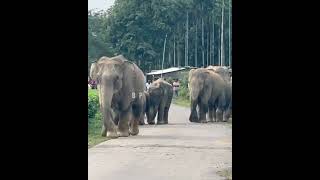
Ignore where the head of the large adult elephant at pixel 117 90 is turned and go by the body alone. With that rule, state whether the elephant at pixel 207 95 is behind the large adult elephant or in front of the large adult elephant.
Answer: behind

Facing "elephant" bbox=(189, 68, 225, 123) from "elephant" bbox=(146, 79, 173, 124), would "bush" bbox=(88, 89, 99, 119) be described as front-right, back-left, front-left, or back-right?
back-right

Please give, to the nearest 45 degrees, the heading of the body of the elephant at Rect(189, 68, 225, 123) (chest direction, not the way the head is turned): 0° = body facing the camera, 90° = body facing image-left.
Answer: approximately 45°
